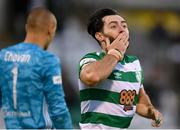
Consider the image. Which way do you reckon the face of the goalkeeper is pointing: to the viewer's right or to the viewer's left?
to the viewer's right

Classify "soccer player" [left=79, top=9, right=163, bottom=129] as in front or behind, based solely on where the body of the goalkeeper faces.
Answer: in front

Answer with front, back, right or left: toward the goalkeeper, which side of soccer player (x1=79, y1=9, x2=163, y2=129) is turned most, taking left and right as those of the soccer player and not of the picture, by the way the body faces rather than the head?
right

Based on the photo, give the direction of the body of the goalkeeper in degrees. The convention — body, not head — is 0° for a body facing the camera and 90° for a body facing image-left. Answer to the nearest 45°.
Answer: approximately 225°

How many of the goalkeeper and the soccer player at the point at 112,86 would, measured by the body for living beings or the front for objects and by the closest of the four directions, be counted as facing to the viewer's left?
0

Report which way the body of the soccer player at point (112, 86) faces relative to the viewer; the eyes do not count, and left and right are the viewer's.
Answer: facing the viewer and to the right of the viewer
